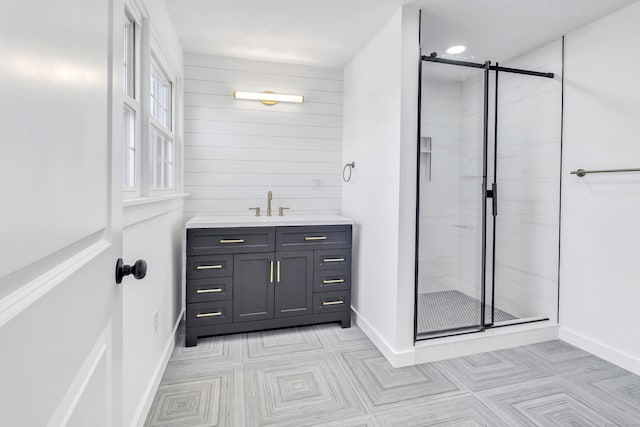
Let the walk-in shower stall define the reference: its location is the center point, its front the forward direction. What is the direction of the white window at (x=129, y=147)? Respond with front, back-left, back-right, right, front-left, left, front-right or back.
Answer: right

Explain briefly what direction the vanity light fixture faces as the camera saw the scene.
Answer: facing the viewer

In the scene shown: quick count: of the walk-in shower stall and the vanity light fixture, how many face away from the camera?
0

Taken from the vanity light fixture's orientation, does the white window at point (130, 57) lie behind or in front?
in front

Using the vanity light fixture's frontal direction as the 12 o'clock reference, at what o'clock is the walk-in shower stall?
The walk-in shower stall is roughly at 10 o'clock from the vanity light fixture.

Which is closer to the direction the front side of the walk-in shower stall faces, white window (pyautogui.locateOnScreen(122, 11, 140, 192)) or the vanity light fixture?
the white window

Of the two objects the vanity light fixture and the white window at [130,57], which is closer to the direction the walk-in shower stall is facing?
the white window

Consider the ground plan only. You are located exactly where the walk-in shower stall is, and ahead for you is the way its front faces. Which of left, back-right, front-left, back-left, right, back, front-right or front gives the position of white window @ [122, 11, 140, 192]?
right

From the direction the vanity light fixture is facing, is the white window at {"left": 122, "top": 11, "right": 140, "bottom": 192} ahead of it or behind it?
ahead

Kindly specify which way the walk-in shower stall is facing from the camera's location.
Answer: facing the viewer and to the right of the viewer

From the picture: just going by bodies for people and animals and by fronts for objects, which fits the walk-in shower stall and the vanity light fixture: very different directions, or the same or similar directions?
same or similar directions

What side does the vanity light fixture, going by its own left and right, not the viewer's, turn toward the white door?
front

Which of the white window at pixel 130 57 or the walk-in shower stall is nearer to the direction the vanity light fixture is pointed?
the white window
